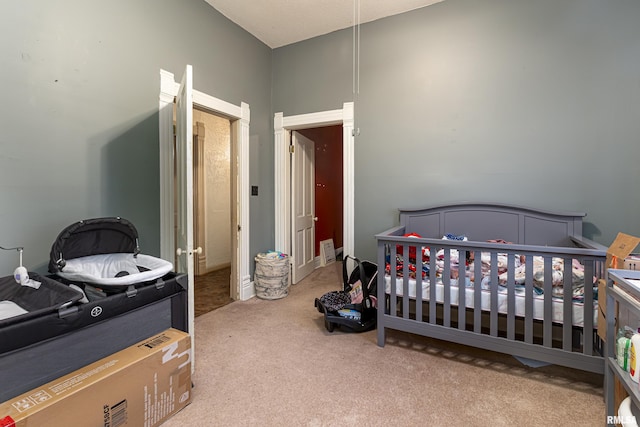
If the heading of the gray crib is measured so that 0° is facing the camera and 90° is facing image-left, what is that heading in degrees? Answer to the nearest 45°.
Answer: approximately 0°

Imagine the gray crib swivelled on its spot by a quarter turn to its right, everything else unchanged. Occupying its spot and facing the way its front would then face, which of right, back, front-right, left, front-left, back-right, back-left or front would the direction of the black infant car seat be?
front

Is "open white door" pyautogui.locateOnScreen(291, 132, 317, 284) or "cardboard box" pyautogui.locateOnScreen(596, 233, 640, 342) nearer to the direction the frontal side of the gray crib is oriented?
the cardboard box

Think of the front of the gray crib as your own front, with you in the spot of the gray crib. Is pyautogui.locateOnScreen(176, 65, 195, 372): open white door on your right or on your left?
on your right

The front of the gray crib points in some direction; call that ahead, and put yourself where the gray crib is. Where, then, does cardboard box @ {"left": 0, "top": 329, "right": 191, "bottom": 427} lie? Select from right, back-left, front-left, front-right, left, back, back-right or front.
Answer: front-right

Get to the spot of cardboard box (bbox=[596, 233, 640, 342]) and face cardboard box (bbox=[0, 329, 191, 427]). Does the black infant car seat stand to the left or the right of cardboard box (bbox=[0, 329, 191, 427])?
right
